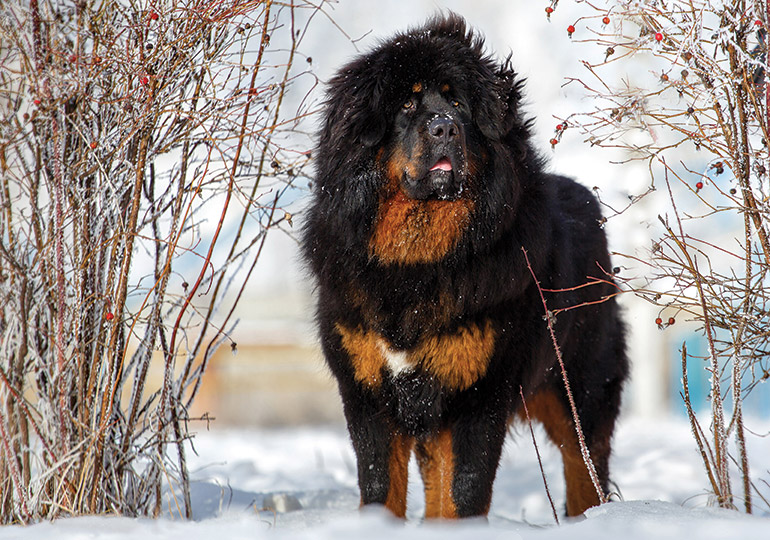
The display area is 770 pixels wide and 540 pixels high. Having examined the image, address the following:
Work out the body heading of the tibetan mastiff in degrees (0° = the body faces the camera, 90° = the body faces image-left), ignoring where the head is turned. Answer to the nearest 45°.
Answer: approximately 45°

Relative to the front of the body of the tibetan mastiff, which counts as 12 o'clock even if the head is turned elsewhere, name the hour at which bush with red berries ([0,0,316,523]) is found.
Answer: The bush with red berries is roughly at 1 o'clock from the tibetan mastiff.

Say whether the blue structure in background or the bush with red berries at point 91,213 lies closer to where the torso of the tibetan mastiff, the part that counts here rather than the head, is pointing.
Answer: the bush with red berries

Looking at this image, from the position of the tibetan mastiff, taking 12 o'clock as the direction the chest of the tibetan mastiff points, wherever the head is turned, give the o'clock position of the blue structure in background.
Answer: The blue structure in background is roughly at 5 o'clock from the tibetan mastiff.

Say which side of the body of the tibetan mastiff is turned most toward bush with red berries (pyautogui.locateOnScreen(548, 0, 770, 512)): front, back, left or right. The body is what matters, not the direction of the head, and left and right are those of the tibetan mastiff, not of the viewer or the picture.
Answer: left

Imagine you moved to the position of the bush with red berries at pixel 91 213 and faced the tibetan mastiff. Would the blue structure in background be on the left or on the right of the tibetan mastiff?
left
